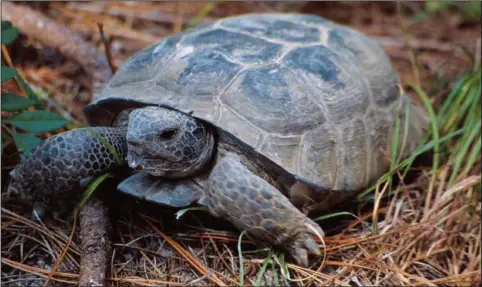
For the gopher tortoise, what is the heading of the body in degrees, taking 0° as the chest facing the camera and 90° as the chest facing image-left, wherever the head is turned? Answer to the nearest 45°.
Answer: approximately 45°

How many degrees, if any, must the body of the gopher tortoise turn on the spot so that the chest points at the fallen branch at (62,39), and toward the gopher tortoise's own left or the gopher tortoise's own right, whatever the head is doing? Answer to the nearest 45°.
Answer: approximately 90° to the gopher tortoise's own right

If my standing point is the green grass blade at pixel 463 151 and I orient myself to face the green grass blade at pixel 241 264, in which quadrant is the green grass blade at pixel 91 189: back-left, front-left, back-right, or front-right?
front-right

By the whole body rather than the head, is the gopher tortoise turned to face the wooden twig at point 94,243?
yes

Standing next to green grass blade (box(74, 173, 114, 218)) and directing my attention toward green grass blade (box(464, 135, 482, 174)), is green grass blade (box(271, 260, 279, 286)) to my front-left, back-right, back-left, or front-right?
front-right

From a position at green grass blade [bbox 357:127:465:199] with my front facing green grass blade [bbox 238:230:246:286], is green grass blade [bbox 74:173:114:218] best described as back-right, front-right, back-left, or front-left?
front-right

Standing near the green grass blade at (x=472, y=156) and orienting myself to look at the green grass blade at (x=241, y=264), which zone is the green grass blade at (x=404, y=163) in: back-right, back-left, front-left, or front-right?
front-right

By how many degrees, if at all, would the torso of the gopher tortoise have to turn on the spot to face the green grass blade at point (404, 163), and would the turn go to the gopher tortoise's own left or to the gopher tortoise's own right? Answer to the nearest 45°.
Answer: approximately 135° to the gopher tortoise's own left

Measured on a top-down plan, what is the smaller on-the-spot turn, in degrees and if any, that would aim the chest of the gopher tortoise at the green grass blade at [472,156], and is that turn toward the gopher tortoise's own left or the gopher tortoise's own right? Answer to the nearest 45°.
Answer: approximately 135° to the gopher tortoise's own left

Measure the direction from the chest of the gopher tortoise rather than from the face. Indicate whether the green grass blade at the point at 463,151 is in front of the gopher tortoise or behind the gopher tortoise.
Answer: behind
